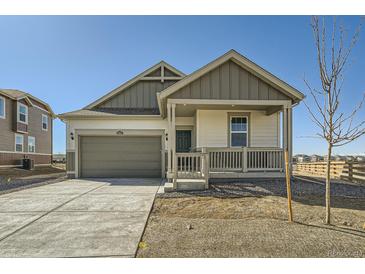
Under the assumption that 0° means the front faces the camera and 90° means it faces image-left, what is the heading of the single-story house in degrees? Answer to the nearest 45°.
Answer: approximately 0°

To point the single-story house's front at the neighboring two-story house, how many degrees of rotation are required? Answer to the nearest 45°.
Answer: approximately 135° to its right
